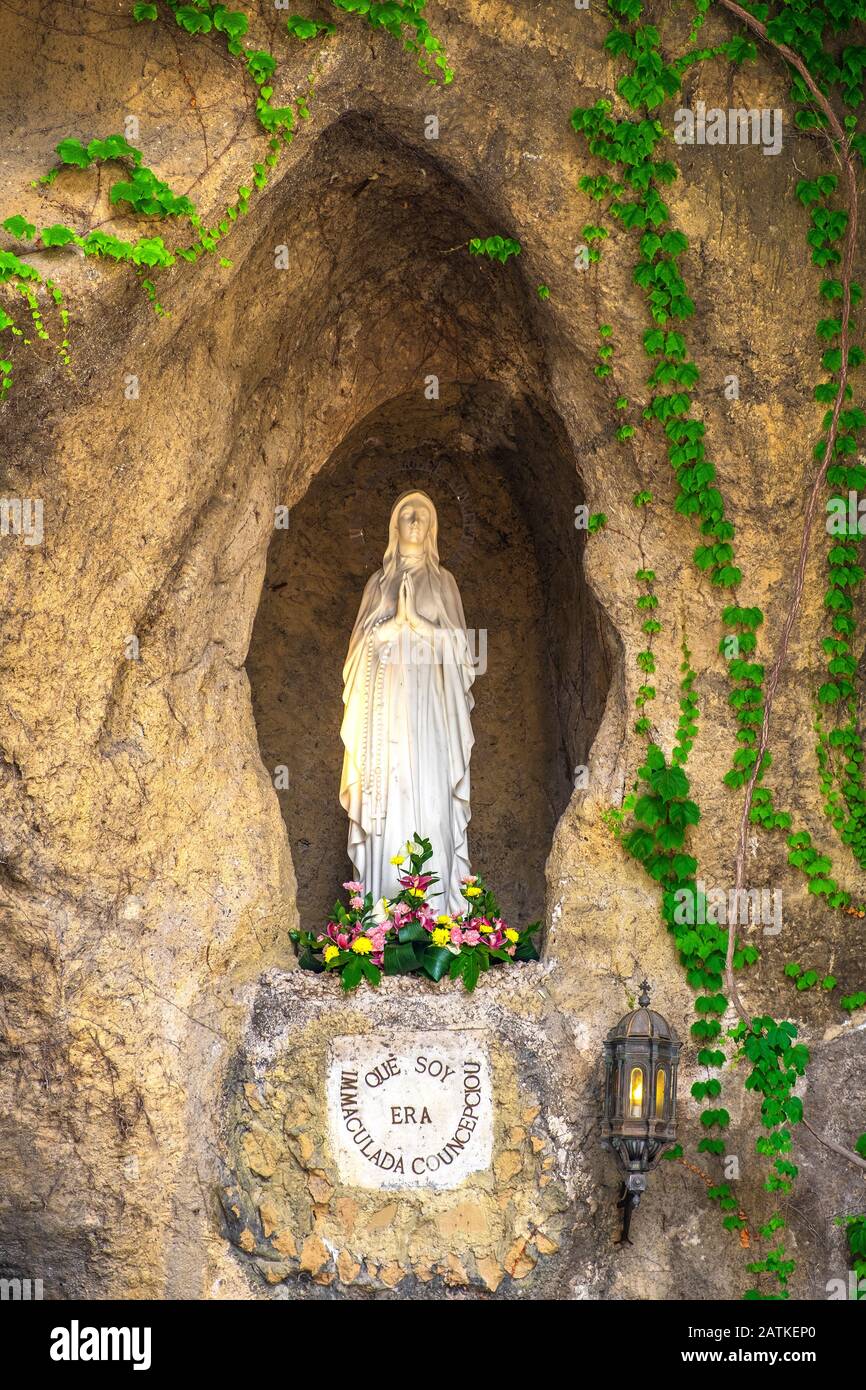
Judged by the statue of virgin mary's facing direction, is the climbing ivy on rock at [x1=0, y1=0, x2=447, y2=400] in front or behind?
in front

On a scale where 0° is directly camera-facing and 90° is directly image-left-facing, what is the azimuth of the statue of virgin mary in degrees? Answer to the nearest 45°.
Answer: approximately 0°

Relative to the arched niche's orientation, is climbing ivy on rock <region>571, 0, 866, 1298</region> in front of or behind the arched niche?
in front
